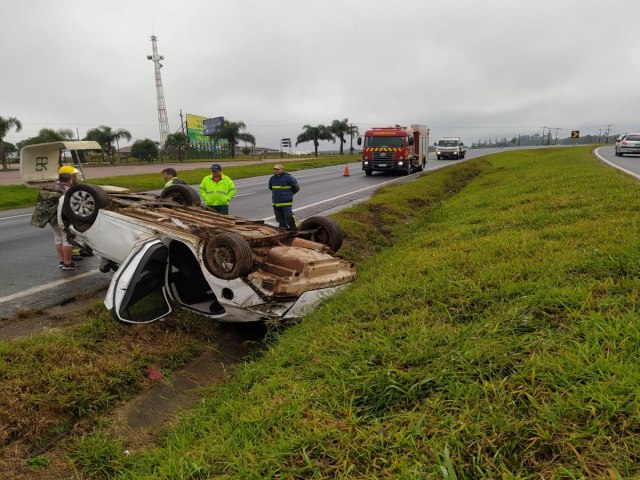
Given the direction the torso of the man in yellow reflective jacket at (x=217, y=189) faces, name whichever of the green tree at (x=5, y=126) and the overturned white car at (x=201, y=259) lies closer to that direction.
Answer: the overturned white car

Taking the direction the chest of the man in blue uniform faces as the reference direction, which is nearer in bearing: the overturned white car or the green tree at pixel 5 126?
the overturned white car

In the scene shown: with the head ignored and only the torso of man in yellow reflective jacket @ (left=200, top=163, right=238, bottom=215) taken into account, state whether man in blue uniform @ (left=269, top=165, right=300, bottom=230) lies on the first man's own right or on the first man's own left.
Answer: on the first man's own left

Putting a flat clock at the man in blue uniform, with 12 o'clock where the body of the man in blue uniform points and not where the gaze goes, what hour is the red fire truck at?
The red fire truck is roughly at 5 o'clock from the man in blue uniform.

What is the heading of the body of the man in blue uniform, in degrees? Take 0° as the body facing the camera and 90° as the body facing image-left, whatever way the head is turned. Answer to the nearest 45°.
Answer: approximately 45°

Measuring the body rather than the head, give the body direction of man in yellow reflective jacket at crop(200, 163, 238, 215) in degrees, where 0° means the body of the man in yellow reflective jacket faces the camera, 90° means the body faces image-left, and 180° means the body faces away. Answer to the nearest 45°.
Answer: approximately 0°

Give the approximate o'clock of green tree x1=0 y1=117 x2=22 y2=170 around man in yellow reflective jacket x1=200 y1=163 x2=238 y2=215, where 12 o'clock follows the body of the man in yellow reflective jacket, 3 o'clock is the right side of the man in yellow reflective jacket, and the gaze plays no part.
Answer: The green tree is roughly at 5 o'clock from the man in yellow reflective jacket.

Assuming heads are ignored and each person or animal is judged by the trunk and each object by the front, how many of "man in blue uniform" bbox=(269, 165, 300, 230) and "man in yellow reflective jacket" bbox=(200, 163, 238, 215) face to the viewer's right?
0

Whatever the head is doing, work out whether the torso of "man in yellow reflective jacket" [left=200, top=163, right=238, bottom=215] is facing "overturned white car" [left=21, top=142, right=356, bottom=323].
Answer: yes
